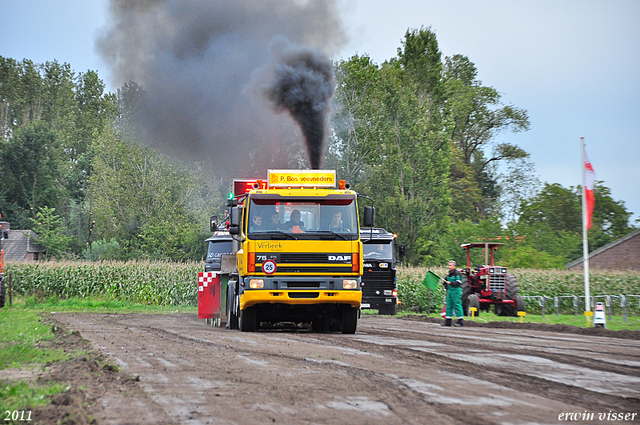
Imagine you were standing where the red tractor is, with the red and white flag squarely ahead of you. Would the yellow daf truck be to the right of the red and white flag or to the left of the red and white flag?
right

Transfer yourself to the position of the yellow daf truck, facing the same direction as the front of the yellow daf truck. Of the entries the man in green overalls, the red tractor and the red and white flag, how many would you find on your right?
0

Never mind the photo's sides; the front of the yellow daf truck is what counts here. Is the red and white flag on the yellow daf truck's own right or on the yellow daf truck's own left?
on the yellow daf truck's own left

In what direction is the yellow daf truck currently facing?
toward the camera

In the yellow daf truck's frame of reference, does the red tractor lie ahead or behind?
behind

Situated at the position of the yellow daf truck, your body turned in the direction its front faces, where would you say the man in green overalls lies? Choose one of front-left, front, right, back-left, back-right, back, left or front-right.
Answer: back-left
